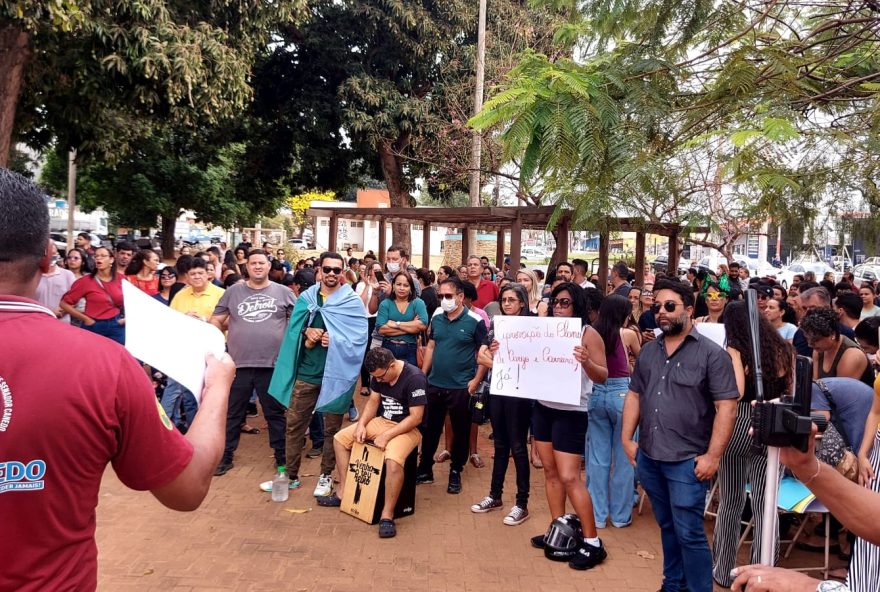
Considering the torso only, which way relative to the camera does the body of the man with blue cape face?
toward the camera

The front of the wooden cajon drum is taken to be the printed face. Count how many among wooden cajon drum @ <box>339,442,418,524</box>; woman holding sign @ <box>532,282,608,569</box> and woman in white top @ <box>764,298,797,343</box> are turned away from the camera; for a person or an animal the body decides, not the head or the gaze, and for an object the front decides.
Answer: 0

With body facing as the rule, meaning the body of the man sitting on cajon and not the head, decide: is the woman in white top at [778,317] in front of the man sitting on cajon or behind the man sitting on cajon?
behind

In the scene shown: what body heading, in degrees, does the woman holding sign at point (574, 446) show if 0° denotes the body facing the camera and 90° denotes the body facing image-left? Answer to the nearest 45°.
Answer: approximately 45°

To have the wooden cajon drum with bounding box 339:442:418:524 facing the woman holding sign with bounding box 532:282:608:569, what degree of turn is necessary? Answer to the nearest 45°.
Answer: approximately 90° to its left

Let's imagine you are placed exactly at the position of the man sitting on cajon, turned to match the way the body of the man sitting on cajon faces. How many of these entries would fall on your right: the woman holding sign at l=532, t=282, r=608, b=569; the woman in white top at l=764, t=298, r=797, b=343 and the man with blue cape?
1

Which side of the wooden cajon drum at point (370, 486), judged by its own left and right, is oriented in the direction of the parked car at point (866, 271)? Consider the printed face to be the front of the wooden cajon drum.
back

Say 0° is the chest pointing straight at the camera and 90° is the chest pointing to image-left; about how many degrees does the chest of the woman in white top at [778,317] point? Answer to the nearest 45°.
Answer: approximately 45°

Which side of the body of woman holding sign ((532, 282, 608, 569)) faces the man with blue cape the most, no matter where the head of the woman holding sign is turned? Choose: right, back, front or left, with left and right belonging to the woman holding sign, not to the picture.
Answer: right

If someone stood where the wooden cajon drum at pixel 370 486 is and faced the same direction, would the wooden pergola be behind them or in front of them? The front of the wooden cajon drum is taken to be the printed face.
behind

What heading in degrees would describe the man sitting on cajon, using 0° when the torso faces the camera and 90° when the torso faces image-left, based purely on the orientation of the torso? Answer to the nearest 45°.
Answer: approximately 45°

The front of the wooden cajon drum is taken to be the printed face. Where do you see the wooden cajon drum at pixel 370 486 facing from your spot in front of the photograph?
facing the viewer and to the left of the viewer

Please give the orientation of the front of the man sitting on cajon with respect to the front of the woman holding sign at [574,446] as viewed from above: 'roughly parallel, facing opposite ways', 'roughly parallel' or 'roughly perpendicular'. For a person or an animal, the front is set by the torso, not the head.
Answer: roughly parallel

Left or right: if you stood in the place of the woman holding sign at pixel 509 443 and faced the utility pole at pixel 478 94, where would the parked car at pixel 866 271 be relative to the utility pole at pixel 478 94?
right

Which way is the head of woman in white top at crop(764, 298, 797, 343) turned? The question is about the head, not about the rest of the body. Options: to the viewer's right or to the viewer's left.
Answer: to the viewer's left
